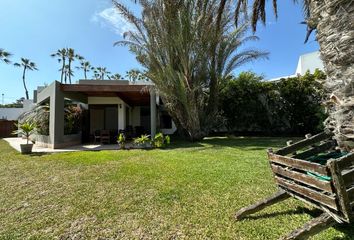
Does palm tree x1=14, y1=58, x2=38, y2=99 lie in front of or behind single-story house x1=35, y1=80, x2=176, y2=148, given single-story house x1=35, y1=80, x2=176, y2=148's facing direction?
behind

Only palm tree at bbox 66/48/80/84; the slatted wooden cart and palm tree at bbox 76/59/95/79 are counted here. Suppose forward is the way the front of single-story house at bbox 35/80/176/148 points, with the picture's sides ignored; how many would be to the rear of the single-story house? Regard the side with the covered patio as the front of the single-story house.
2

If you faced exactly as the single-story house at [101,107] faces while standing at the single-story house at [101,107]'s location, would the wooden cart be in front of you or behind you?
in front

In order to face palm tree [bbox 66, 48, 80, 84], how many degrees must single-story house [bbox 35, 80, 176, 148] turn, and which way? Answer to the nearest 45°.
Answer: approximately 180°

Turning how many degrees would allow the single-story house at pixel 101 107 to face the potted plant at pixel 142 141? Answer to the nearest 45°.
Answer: approximately 45° to its left

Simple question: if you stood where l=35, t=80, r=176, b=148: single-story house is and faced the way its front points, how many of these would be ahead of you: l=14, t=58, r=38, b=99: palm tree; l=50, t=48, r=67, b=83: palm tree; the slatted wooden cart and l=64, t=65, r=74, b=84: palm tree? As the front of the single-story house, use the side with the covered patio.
1

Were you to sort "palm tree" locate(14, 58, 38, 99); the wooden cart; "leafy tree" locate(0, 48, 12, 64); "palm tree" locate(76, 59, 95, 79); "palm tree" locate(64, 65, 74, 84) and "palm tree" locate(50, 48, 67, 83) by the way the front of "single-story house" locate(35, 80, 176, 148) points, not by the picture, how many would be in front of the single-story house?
1

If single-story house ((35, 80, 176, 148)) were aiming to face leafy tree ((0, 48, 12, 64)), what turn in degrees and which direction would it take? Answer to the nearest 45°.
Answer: approximately 135° to its right

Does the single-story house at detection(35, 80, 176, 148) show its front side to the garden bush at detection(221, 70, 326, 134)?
no

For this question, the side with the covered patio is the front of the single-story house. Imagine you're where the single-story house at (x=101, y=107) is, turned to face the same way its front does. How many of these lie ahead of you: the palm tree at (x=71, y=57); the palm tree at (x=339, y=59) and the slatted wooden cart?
2

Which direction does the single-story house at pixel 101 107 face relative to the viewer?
toward the camera

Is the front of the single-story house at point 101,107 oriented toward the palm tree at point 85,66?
no

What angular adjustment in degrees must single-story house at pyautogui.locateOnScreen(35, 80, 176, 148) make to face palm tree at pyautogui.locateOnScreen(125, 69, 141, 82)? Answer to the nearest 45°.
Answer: approximately 135° to its left

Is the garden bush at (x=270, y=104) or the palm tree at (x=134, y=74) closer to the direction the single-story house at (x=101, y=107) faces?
the garden bush

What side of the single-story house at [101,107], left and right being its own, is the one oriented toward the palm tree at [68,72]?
back

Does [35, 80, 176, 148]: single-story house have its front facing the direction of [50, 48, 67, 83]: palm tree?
no
